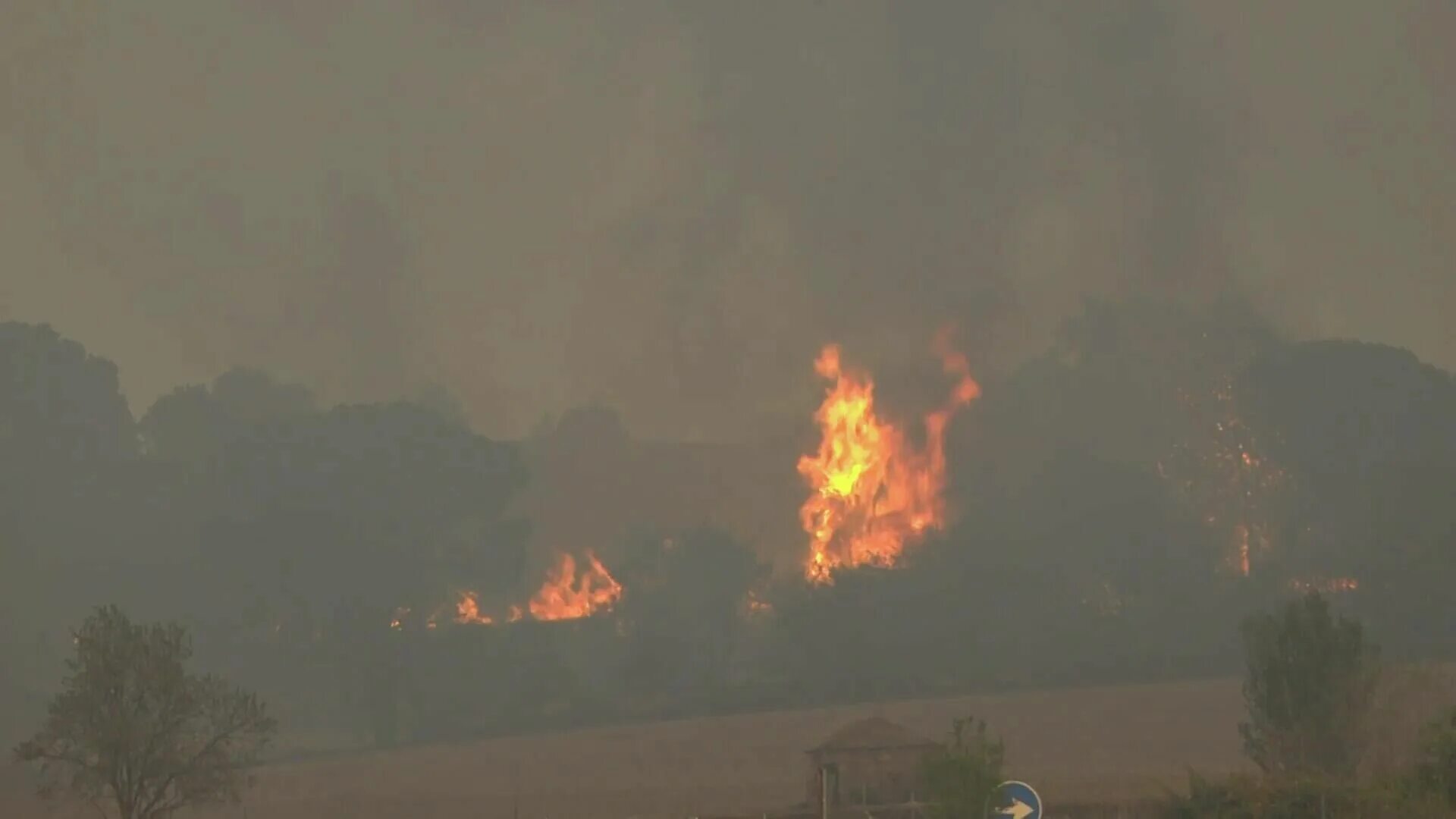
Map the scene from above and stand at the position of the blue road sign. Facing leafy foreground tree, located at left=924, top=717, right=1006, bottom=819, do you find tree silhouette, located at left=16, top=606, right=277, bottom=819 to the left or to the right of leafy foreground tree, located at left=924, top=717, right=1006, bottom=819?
left

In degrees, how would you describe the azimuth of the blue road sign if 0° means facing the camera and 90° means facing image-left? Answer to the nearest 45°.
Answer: approximately 0°

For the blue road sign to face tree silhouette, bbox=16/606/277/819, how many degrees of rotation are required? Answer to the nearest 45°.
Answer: approximately 135° to its right

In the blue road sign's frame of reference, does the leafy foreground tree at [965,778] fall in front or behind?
behind
